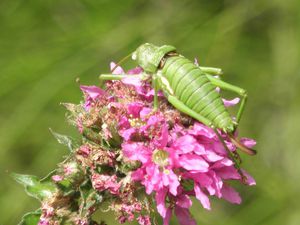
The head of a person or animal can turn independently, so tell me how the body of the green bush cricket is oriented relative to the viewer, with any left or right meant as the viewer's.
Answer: facing away from the viewer and to the left of the viewer
